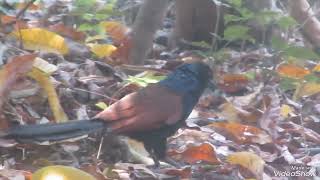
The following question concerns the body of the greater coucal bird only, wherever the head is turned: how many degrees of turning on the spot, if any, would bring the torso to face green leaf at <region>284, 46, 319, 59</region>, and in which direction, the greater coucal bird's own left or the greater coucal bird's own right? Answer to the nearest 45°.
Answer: approximately 45° to the greater coucal bird's own left

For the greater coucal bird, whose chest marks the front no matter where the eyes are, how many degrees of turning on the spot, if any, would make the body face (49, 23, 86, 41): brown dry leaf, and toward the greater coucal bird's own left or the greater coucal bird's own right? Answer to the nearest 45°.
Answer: approximately 90° to the greater coucal bird's own left

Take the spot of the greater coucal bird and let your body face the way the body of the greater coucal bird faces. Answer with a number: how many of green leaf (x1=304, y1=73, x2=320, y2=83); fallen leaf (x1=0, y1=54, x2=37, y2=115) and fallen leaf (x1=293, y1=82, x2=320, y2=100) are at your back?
1

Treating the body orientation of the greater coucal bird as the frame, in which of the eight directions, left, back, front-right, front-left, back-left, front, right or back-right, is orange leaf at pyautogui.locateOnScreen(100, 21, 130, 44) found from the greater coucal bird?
left

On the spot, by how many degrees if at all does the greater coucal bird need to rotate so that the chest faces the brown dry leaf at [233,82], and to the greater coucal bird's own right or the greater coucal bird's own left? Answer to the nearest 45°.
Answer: approximately 45° to the greater coucal bird's own left

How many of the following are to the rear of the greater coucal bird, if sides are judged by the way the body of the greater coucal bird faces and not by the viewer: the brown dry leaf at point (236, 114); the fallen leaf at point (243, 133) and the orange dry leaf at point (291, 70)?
0

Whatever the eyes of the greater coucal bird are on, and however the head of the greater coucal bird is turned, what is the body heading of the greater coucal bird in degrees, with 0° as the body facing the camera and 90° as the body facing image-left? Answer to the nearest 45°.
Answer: approximately 270°

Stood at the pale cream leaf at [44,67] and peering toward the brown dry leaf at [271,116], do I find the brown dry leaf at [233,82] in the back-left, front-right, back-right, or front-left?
front-left

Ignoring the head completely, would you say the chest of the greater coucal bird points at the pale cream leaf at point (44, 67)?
no

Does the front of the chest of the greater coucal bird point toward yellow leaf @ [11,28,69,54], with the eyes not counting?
no

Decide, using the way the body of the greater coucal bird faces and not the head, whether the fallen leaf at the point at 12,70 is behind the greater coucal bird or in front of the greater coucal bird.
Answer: behind

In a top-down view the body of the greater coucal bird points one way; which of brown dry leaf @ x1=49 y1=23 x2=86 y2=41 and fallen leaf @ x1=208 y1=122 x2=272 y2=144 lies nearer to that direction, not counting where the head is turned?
the fallen leaf

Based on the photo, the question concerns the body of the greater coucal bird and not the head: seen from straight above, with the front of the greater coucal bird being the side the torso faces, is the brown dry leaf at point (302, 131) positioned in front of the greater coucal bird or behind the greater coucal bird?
in front

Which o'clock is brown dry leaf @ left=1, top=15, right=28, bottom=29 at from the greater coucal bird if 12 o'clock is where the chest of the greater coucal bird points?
The brown dry leaf is roughly at 8 o'clock from the greater coucal bird.

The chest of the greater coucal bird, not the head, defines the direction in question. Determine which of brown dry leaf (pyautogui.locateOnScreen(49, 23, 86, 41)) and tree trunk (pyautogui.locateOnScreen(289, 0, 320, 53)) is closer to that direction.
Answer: the tree trunk

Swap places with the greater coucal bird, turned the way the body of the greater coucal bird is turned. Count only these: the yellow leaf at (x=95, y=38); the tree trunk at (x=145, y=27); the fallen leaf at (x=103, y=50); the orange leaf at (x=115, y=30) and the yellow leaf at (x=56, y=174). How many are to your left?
4
